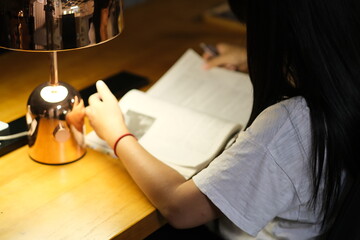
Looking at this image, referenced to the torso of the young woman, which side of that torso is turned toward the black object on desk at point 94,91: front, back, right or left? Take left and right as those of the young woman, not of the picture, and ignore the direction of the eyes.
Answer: front

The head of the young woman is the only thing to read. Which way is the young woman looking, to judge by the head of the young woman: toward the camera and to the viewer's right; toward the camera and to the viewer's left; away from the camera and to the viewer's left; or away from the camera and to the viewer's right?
away from the camera and to the viewer's left

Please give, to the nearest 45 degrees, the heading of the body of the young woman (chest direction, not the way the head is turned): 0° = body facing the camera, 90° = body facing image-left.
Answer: approximately 135°
